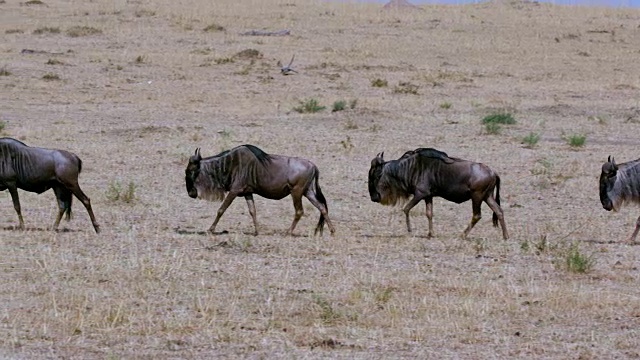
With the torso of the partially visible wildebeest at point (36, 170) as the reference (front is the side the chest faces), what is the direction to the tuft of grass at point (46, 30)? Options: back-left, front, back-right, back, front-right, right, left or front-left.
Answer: right

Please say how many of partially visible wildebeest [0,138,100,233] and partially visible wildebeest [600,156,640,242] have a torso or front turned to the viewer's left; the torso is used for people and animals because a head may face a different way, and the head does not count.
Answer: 2

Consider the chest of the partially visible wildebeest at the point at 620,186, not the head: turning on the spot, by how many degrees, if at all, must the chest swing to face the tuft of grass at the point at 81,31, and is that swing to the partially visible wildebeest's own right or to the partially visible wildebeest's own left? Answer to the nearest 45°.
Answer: approximately 45° to the partially visible wildebeest's own right

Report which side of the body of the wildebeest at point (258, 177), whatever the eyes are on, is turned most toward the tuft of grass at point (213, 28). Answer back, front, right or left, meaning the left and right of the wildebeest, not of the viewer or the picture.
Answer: right

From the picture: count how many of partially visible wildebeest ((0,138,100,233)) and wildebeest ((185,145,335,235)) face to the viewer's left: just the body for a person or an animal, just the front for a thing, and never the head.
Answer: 2

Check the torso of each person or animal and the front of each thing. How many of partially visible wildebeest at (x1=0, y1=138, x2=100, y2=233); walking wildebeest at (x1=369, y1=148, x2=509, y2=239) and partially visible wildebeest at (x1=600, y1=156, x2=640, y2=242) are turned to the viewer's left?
3

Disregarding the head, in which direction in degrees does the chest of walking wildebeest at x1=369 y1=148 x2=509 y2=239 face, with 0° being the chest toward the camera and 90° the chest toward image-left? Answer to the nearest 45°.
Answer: approximately 90°

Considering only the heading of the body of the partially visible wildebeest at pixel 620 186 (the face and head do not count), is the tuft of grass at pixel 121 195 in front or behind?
in front

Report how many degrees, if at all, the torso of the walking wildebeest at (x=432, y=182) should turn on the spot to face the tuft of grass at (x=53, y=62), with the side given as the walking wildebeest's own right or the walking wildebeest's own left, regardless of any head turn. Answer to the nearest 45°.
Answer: approximately 45° to the walking wildebeest's own right

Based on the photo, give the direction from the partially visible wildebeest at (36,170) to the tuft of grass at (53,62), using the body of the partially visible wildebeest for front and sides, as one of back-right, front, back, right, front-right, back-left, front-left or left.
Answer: right

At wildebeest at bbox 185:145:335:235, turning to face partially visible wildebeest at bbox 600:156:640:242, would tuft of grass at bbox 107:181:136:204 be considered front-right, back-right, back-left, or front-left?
back-left

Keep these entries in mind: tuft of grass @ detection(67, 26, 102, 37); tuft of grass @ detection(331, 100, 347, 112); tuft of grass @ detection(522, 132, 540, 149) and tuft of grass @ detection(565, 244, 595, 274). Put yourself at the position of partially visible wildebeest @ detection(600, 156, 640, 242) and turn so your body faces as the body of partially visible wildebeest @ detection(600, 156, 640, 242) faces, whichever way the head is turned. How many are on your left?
1

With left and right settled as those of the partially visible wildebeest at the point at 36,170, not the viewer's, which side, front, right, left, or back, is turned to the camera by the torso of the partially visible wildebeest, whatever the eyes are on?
left

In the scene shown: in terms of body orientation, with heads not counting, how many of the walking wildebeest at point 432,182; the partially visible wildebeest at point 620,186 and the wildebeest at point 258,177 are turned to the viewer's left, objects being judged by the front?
3

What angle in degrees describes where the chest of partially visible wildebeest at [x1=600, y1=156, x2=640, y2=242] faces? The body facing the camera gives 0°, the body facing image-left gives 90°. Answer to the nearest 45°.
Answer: approximately 90°
